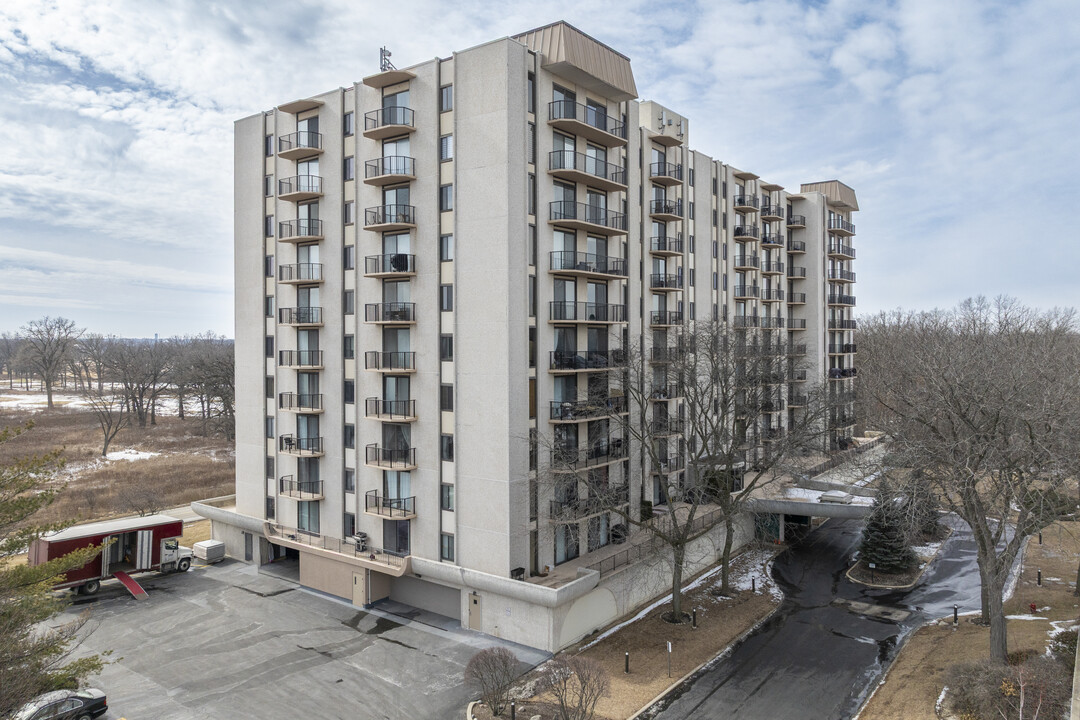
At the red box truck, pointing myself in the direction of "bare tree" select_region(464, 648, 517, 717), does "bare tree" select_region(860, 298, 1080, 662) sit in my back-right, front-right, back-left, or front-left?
front-left

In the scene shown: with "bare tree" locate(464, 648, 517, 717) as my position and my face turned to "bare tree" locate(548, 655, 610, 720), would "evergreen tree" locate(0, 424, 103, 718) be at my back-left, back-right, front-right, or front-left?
back-right

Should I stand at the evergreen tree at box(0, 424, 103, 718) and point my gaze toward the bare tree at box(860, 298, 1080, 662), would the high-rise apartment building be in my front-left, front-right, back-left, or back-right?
front-left

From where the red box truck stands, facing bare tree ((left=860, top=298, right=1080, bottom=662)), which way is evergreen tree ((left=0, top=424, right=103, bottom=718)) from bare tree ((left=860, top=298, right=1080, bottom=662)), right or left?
right
